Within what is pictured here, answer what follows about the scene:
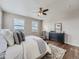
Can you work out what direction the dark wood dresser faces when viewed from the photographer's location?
facing the viewer and to the left of the viewer
